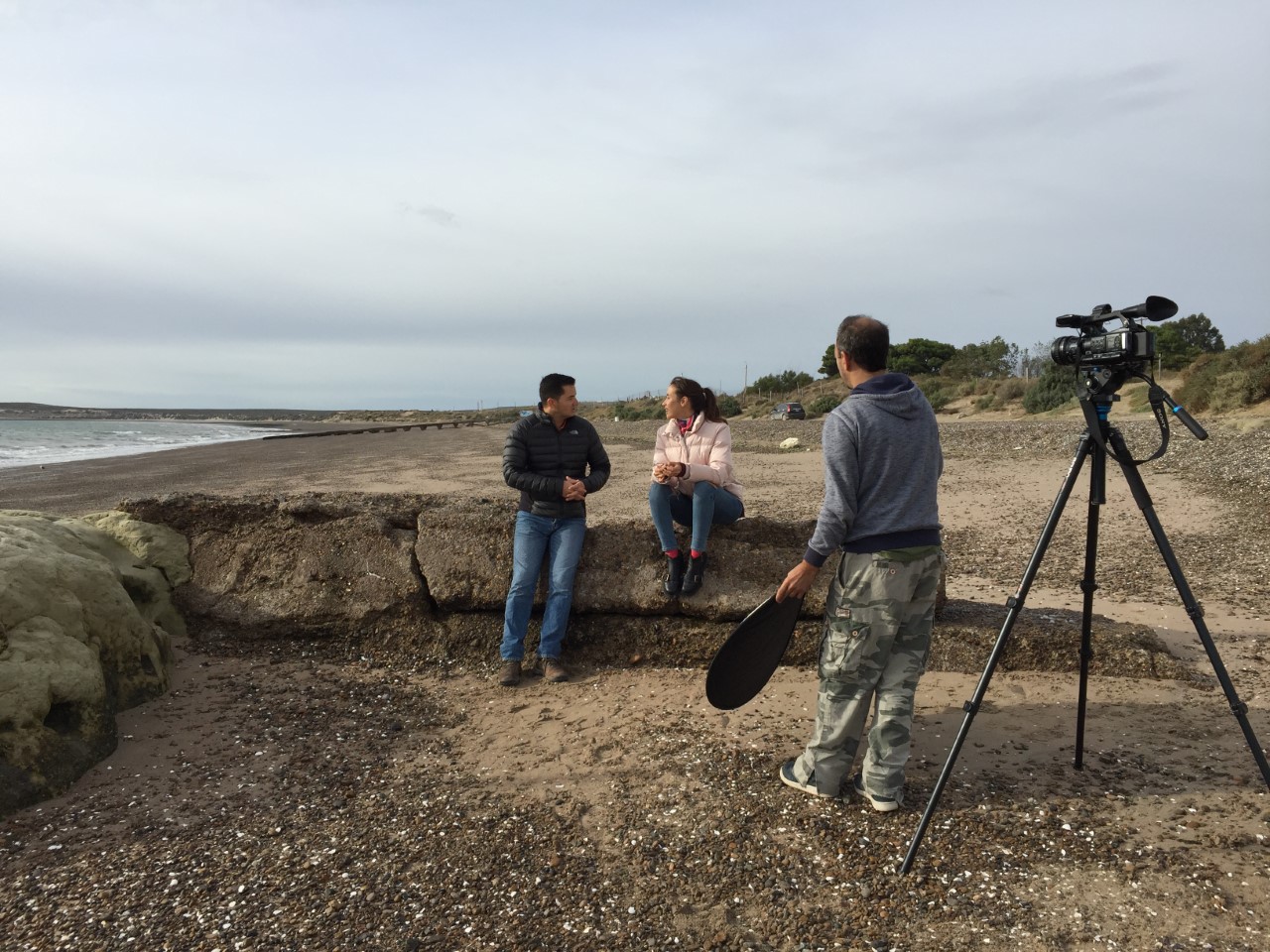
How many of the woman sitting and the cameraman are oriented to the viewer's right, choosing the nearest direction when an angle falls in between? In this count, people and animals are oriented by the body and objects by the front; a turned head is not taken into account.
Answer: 0

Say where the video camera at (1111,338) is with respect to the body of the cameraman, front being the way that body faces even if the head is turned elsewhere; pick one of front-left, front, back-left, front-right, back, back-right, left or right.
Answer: back-right

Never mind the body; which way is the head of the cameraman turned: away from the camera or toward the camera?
away from the camera

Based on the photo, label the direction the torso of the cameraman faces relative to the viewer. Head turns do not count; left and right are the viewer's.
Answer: facing away from the viewer and to the left of the viewer

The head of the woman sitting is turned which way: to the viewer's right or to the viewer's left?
to the viewer's left

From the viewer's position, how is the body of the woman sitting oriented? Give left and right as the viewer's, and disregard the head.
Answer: facing the viewer and to the left of the viewer

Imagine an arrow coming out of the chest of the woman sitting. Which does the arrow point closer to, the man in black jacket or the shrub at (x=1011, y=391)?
the man in black jacket

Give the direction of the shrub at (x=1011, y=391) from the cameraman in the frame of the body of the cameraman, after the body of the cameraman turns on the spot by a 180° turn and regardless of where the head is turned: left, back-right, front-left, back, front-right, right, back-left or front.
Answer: back-left

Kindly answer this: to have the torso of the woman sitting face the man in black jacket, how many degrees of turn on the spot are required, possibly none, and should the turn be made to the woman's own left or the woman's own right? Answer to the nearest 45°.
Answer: approximately 45° to the woman's own right
